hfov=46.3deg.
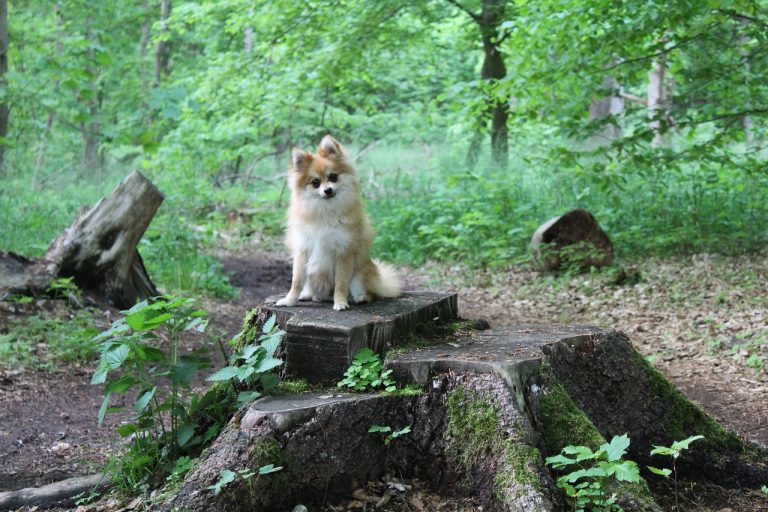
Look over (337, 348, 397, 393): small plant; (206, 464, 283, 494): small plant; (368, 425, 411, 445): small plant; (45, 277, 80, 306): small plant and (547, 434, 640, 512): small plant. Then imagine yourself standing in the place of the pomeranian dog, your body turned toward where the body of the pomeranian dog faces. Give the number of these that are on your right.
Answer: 1

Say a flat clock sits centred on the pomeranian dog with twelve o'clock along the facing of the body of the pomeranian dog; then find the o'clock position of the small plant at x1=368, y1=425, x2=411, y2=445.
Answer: The small plant is roughly at 10 o'clock from the pomeranian dog.

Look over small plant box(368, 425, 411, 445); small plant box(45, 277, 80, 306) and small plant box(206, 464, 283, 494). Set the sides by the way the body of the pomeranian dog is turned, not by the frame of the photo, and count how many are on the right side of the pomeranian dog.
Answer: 1

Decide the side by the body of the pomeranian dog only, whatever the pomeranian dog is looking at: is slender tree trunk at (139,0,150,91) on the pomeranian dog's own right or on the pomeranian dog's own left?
on the pomeranian dog's own right

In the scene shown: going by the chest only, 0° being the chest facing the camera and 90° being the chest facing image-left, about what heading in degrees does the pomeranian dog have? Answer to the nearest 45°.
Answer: approximately 45°

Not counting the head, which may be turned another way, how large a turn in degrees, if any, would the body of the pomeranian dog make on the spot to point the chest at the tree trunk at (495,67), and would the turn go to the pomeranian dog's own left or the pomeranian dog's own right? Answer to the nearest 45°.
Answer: approximately 135° to the pomeranian dog's own right

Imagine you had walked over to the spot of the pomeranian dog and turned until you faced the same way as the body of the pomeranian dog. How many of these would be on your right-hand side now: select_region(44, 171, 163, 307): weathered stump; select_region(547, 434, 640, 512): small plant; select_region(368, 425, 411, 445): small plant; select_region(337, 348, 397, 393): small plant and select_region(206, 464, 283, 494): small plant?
1

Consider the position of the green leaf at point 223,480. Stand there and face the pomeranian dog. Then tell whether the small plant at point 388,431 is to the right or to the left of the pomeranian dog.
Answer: right

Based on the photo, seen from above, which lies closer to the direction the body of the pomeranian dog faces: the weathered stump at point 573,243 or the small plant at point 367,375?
the small plant

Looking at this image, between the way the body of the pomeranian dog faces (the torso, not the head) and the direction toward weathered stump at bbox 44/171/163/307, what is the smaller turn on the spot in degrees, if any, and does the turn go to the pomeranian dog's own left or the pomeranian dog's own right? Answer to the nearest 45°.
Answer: approximately 90° to the pomeranian dog's own right

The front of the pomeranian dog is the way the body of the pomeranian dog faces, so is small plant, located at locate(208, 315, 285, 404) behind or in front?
in front
